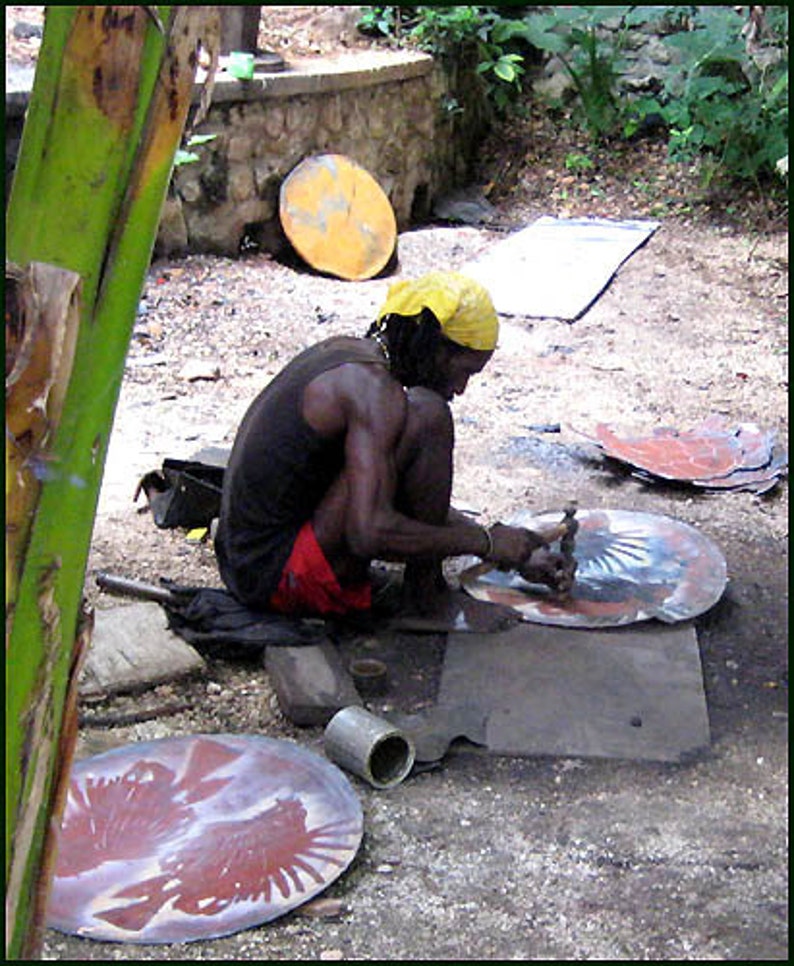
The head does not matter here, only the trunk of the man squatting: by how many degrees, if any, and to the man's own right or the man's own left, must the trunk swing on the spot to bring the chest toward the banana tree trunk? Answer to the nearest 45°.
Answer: approximately 90° to the man's own right

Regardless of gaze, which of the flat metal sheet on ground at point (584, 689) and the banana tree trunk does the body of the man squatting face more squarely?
the flat metal sheet on ground

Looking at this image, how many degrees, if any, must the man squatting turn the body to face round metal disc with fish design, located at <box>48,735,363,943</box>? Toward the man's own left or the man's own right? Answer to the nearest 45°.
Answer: approximately 90° to the man's own right

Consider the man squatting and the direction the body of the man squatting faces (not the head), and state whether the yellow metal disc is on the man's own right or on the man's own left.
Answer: on the man's own left

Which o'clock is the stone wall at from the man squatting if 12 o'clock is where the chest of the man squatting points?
The stone wall is roughly at 9 o'clock from the man squatting.

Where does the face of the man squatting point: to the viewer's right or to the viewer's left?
to the viewer's right

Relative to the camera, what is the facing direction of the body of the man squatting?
to the viewer's right

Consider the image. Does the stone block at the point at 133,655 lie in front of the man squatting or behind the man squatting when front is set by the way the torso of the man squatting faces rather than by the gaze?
behind
